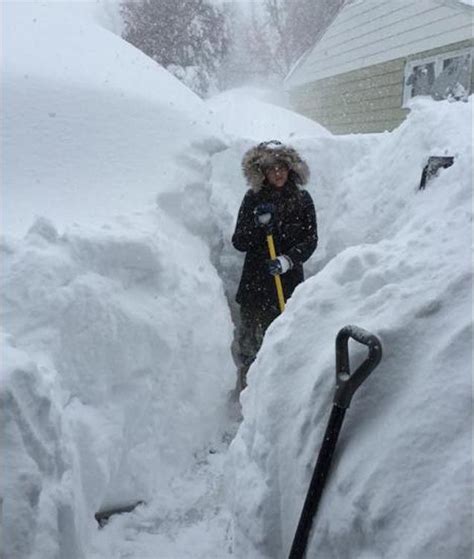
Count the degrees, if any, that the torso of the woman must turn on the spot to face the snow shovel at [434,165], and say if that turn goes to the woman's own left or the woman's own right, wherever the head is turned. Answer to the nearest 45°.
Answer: approximately 45° to the woman's own left

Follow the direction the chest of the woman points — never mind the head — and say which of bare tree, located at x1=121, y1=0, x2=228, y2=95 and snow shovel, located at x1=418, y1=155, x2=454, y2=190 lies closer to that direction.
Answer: the snow shovel

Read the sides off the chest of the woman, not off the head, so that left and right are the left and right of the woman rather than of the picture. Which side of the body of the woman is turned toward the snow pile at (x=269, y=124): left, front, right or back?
back

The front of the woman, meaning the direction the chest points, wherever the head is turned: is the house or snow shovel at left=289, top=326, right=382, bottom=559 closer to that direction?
the snow shovel

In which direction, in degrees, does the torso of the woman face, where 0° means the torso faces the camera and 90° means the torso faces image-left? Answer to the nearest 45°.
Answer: approximately 0°

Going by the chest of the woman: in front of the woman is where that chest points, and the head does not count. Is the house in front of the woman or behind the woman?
behind

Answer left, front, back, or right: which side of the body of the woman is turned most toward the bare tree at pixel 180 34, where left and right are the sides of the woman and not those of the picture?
back

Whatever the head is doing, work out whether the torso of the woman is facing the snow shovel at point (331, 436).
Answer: yes
